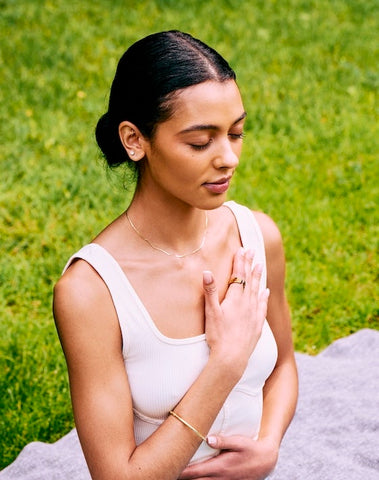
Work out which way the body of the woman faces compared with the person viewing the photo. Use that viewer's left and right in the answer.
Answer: facing the viewer and to the right of the viewer

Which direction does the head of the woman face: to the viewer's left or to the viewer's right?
to the viewer's right
